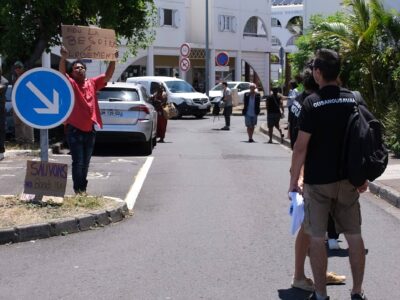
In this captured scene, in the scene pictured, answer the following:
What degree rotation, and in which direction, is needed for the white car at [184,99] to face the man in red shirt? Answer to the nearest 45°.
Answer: approximately 45° to its right

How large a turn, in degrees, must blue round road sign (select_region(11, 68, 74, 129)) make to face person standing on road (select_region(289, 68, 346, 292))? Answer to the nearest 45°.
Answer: approximately 45° to its left

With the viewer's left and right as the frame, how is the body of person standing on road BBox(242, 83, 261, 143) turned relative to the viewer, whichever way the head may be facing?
facing the viewer

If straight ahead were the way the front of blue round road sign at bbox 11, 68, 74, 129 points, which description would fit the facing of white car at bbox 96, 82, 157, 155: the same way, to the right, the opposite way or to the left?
the opposite way

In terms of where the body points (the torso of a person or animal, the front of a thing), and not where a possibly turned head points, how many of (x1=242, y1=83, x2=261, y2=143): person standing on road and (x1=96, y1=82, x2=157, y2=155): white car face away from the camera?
1

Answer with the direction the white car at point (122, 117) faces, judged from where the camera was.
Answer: facing away from the viewer

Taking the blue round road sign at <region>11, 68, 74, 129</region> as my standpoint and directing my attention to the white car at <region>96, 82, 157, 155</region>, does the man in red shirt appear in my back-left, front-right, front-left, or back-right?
front-right

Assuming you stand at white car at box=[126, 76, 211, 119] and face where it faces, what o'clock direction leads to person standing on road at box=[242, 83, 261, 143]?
The person standing on road is roughly at 1 o'clock from the white car.

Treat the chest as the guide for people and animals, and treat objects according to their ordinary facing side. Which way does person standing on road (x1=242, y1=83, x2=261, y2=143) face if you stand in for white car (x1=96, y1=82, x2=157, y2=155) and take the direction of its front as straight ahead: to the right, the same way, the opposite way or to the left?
the opposite way

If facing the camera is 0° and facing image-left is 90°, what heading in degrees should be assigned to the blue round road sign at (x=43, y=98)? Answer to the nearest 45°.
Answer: approximately 0°

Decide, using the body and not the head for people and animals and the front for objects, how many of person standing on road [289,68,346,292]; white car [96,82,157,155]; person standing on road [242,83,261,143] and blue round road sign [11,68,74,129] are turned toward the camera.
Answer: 2

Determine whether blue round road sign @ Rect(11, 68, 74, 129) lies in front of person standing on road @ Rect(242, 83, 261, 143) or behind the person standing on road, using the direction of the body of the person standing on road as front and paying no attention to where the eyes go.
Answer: in front

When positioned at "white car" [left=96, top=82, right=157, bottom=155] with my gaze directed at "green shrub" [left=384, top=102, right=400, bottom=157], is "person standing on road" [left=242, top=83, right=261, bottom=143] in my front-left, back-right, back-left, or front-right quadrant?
front-left

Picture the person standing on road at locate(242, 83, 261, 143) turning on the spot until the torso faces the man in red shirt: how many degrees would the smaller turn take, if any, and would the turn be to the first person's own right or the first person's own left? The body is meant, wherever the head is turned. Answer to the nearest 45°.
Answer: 0° — they already face them

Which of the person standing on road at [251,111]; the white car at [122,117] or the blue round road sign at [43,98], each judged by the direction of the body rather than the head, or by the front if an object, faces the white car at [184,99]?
the white car at [122,117]

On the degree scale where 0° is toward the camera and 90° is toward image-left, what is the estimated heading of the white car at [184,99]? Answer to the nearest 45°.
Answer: approximately 315°

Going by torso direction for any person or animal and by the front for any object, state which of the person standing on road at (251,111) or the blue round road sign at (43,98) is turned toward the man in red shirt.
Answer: the person standing on road

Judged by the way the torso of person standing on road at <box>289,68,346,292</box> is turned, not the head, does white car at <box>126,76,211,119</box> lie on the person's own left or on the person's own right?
on the person's own left

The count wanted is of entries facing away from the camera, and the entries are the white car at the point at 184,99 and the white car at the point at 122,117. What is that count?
1
